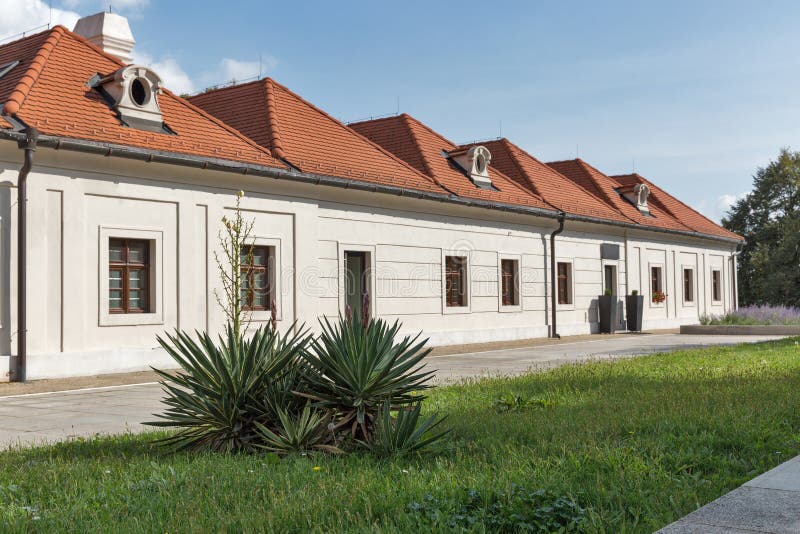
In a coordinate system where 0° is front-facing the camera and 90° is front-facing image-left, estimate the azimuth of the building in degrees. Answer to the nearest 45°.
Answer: approximately 315°

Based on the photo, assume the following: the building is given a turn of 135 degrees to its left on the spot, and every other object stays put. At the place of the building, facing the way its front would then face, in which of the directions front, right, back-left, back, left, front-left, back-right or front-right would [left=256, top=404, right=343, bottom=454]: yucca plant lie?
back

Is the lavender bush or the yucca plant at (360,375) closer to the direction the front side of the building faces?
the yucca plant

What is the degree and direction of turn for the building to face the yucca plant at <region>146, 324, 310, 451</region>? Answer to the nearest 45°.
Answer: approximately 45° to its right

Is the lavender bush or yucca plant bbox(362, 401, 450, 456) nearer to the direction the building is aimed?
the yucca plant

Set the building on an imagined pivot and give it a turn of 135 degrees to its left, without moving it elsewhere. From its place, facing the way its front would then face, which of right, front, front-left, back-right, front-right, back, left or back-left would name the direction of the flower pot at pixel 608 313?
front-right

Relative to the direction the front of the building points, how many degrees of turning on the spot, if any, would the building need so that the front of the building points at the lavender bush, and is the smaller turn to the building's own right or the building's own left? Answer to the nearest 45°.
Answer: approximately 90° to the building's own left

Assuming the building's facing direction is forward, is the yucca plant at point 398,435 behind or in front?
in front

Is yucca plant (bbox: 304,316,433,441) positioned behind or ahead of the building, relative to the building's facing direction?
ahead

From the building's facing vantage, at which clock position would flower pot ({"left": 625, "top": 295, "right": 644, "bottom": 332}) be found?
The flower pot is roughly at 9 o'clock from the building.

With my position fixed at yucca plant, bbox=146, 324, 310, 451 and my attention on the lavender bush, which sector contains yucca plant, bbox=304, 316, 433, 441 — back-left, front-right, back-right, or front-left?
front-right

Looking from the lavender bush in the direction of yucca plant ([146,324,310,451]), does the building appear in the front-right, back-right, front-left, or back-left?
front-right

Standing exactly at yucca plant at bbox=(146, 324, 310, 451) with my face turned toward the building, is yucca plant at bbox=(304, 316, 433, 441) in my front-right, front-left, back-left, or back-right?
front-right
